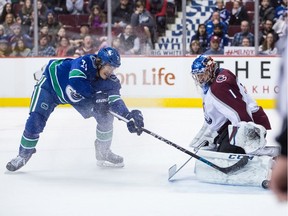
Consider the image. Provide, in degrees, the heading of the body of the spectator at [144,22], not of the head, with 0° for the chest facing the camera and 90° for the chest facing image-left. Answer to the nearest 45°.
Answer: approximately 315°

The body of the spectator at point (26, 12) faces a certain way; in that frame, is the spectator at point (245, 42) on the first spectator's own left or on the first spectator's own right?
on the first spectator's own left

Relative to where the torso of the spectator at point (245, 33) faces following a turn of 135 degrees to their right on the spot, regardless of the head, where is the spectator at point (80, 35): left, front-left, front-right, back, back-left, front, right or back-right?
front-left

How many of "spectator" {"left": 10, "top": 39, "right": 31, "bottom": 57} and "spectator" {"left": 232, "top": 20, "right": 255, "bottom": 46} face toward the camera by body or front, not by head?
2
